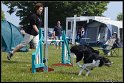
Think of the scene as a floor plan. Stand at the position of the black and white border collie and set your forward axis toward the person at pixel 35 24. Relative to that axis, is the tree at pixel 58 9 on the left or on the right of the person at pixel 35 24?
right

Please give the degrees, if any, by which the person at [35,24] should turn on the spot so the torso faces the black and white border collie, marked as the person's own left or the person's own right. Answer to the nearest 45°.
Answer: approximately 45° to the person's own right

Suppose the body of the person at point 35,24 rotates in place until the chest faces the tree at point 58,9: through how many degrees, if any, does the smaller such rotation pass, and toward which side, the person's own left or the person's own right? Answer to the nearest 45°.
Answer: approximately 90° to the person's own left

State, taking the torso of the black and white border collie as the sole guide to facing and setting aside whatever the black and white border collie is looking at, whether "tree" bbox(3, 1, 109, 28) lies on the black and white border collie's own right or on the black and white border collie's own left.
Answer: on the black and white border collie's own left

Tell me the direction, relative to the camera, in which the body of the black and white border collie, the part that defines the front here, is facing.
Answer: to the viewer's right

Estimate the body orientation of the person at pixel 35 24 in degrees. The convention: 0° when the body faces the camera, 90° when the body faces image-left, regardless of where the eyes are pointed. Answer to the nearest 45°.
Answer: approximately 270°
